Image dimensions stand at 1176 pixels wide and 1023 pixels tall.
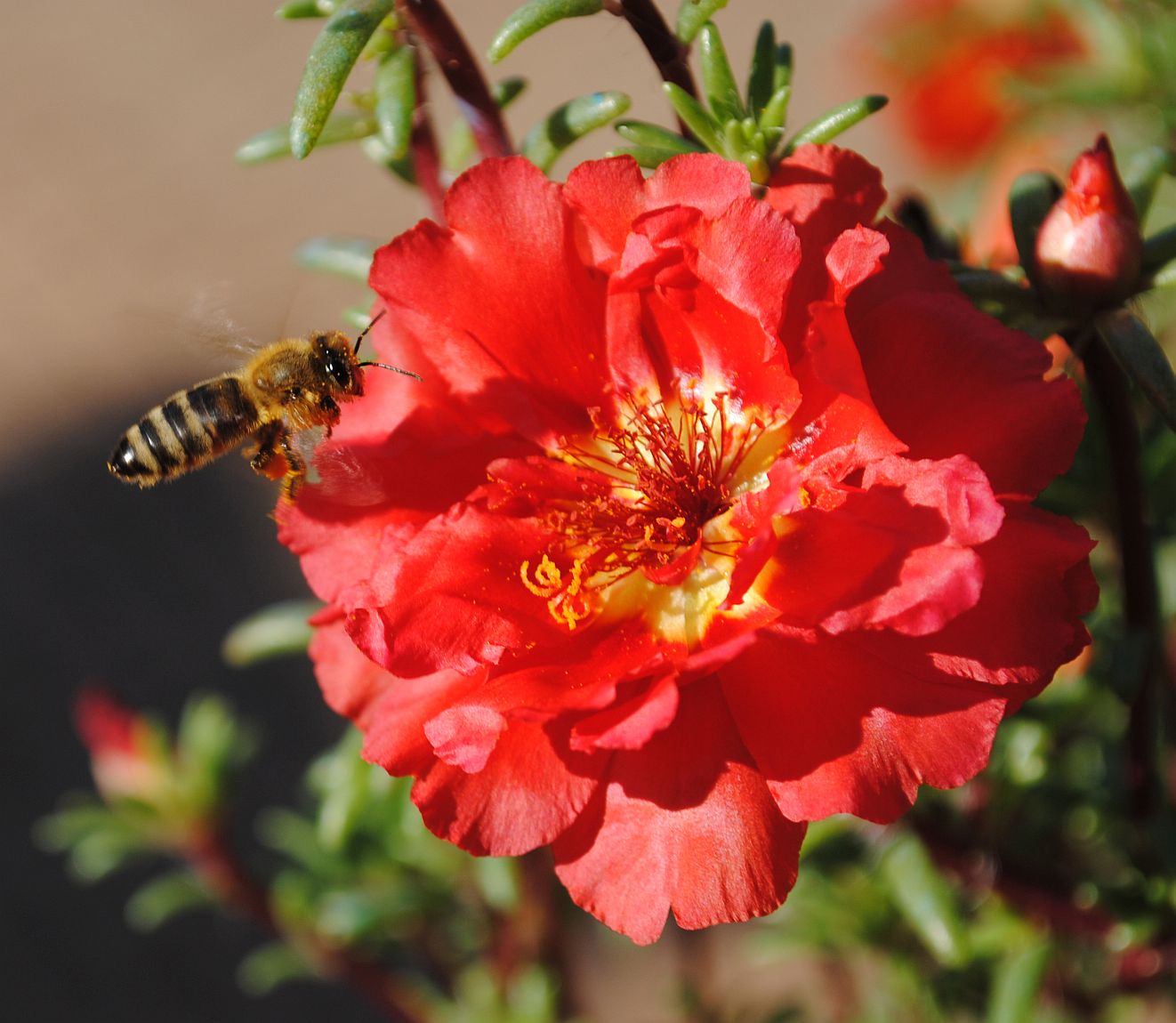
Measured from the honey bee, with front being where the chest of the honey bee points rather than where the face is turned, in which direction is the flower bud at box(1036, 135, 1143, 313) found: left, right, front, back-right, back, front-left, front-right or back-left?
front-right

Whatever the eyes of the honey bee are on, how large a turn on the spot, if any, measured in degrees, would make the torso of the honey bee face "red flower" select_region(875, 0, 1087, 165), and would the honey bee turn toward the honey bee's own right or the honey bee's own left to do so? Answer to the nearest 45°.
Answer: approximately 45° to the honey bee's own left

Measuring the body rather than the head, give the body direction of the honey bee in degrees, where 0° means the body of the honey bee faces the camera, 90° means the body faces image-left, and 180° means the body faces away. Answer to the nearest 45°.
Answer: approximately 270°
